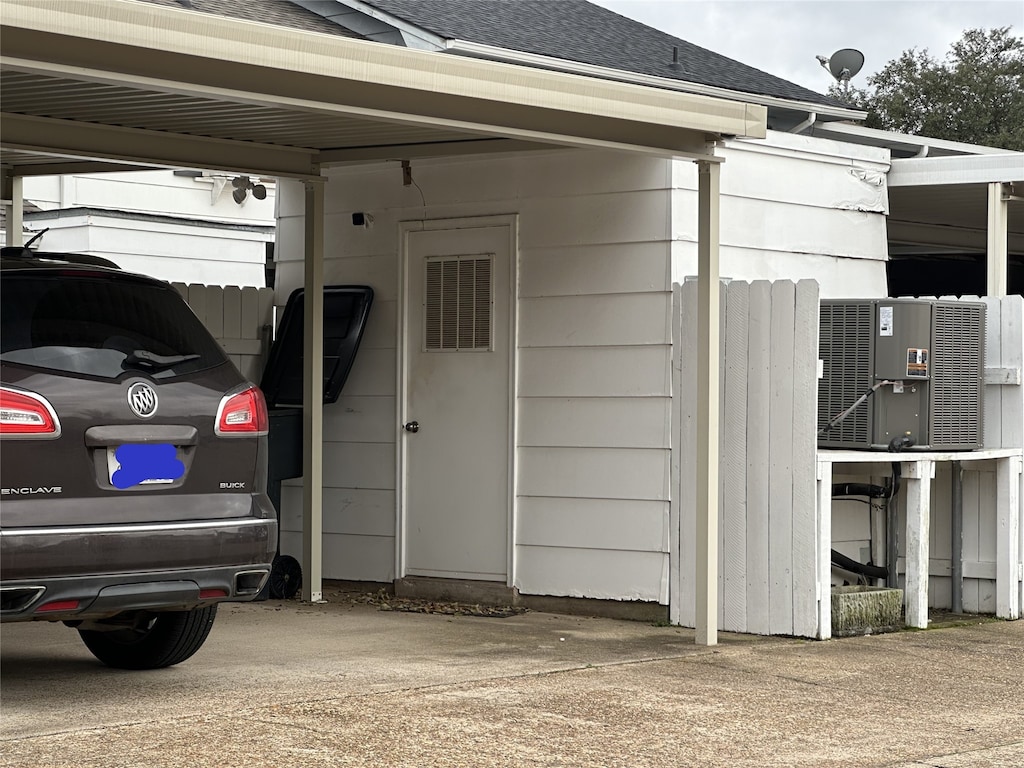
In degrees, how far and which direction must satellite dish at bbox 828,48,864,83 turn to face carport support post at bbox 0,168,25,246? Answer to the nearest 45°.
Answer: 0° — it already faces it

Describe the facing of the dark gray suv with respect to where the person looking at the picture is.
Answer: facing away from the viewer and to the right of the viewer

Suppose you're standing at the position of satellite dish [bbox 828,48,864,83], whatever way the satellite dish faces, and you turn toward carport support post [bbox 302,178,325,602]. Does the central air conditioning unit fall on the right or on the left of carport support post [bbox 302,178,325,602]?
left

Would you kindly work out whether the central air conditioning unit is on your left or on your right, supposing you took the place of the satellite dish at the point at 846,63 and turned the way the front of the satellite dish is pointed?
on your left

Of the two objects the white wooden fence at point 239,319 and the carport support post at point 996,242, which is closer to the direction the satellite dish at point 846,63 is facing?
the white wooden fence
